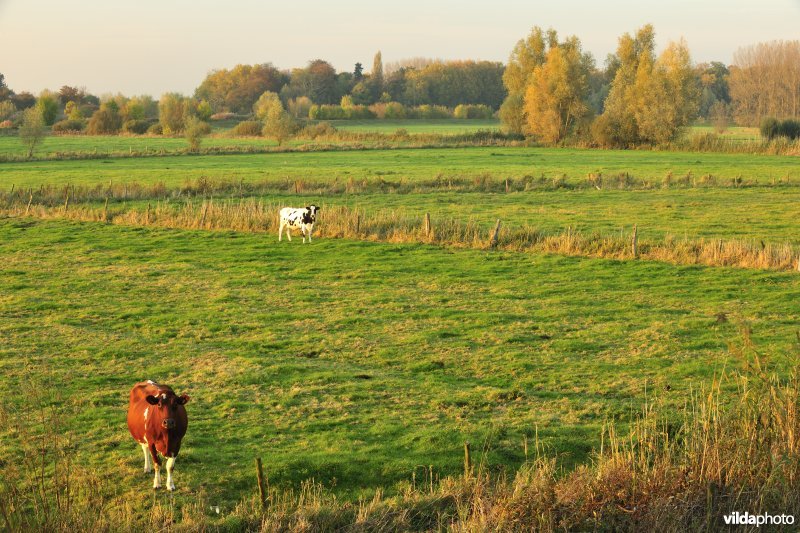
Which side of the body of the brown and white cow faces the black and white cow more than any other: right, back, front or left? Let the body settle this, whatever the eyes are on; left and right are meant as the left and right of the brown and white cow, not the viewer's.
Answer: back

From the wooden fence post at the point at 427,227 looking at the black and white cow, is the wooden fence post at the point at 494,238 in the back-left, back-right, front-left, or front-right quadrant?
back-left

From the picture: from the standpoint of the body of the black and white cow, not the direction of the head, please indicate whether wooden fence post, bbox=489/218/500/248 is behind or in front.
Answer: in front

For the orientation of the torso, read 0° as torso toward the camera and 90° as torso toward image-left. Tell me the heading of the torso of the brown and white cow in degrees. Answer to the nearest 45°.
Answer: approximately 0°

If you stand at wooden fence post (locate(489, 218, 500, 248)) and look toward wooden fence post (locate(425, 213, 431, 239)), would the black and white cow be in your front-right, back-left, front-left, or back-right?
front-left

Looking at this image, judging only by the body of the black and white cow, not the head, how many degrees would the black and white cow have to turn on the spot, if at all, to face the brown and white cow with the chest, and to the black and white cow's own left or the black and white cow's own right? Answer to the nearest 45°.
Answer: approximately 45° to the black and white cow's own right

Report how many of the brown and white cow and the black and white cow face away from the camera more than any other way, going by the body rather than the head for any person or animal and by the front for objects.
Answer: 0

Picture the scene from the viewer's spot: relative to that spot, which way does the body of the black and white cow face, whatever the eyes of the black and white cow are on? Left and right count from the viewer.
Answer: facing the viewer and to the right of the viewer
